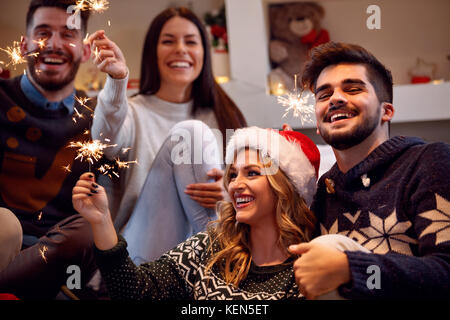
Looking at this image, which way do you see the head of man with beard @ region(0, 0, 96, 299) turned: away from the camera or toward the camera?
toward the camera

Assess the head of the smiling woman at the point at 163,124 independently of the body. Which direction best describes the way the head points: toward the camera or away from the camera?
toward the camera

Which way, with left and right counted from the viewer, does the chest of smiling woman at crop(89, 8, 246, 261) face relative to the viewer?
facing the viewer

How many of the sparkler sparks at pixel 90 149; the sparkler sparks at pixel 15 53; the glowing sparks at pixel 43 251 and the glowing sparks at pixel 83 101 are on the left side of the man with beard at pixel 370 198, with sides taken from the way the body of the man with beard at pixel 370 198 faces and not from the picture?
0

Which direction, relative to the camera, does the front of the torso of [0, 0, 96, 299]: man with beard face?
toward the camera

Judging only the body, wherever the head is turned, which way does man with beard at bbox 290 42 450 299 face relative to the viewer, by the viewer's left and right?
facing the viewer and to the left of the viewer

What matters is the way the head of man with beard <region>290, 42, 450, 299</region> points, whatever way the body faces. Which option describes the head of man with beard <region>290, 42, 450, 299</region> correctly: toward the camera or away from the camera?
toward the camera

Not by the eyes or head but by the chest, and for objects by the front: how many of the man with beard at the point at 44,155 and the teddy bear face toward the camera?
2

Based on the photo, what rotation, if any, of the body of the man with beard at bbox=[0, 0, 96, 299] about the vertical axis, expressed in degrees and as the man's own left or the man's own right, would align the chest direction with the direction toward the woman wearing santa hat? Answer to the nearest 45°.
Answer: approximately 45° to the man's own left

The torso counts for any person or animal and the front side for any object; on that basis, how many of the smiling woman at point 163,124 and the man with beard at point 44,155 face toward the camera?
2

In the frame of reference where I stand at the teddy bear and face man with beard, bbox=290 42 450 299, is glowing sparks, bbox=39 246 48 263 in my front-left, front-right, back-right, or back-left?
front-right

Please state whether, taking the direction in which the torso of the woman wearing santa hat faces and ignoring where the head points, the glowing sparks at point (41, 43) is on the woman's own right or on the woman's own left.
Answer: on the woman's own right

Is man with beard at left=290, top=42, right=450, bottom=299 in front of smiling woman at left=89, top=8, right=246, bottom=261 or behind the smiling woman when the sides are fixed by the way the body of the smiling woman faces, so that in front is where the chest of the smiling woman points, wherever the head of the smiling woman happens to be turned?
in front

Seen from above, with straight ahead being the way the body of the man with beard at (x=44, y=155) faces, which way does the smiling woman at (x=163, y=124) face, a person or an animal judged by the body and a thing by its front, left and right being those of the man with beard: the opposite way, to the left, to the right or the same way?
the same way

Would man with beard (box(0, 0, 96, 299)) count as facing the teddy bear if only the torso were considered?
no

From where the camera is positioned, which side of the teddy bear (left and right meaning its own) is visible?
front

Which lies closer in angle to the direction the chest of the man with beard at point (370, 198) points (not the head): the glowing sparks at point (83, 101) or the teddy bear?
the glowing sparks
